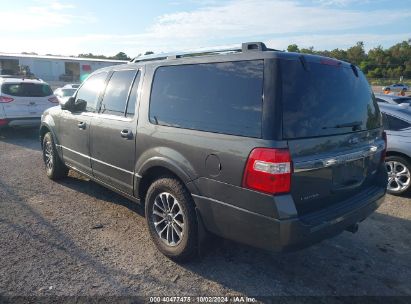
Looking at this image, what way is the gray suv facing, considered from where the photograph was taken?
facing away from the viewer and to the left of the viewer

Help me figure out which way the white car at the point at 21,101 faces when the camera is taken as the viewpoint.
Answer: facing away from the viewer

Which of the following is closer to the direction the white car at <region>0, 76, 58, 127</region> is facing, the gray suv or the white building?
the white building

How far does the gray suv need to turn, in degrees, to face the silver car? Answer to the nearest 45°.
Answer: approximately 90° to its right

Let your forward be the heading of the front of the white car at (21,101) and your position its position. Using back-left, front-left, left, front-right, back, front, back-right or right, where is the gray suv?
back

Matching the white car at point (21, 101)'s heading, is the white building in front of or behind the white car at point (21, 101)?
in front

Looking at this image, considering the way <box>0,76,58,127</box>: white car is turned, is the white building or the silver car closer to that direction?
the white building

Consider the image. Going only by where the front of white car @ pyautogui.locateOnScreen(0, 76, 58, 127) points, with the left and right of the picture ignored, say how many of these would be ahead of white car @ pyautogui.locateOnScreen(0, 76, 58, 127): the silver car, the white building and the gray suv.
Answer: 1

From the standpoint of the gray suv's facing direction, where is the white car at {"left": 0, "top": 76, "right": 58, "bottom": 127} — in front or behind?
in front

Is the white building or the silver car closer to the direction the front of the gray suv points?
the white building

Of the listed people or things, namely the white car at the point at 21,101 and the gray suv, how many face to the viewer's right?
0

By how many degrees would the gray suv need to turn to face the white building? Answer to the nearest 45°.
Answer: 0° — it already faces it
